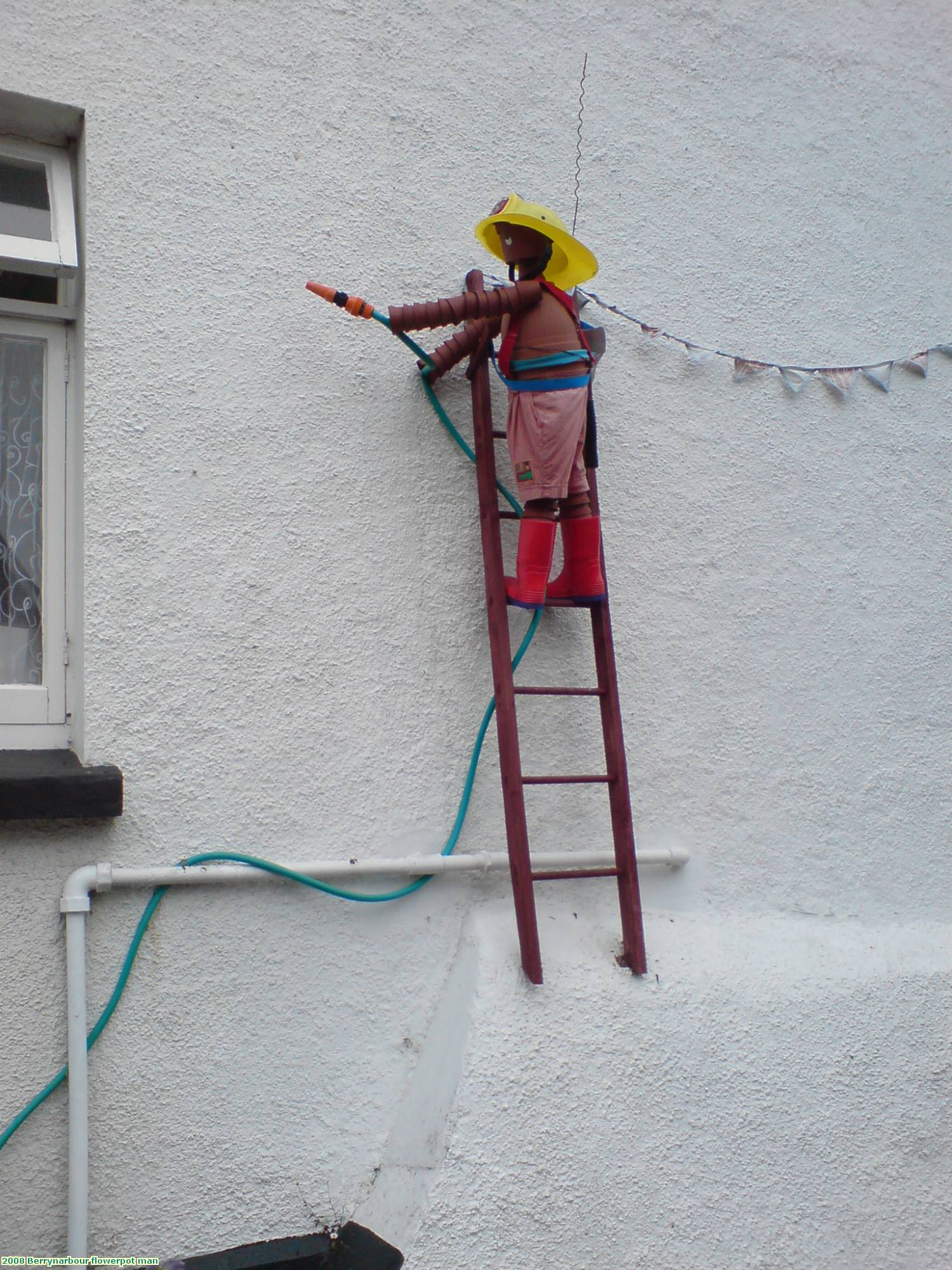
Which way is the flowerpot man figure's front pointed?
to the viewer's left

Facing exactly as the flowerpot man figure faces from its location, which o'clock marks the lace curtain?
The lace curtain is roughly at 12 o'clock from the flowerpot man figure.

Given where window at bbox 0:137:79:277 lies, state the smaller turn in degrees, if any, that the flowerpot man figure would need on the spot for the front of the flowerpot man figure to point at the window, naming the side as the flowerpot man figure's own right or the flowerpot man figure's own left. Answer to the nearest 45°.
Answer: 0° — it already faces it
